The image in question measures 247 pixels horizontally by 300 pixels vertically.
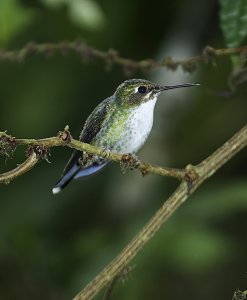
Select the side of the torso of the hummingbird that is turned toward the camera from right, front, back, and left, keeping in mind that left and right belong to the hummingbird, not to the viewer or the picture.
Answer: right

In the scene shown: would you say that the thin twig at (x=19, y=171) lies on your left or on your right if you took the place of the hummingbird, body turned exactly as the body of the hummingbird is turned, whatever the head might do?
on your right
